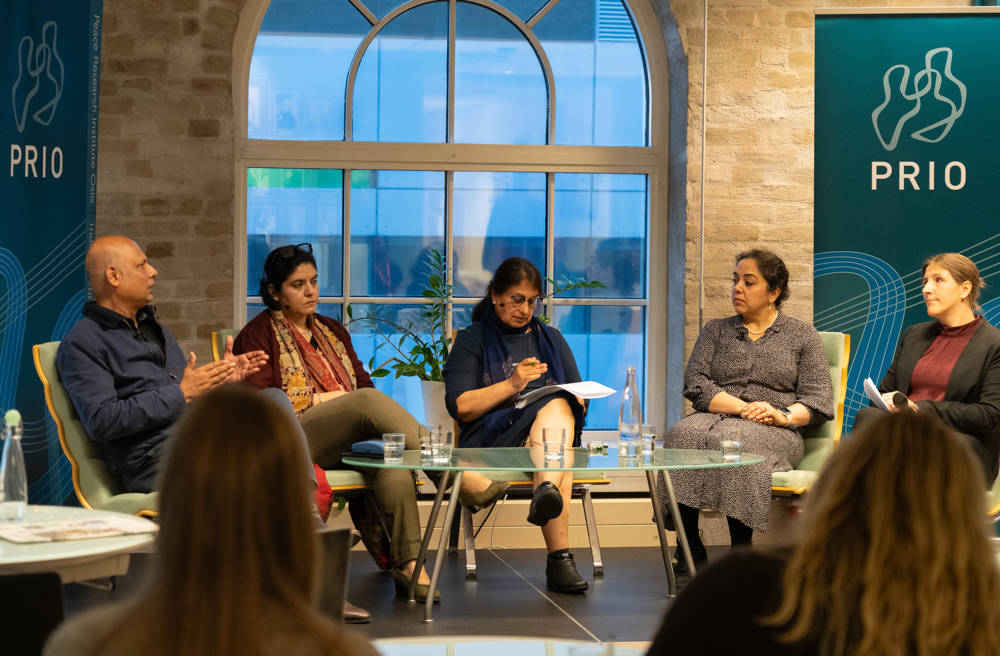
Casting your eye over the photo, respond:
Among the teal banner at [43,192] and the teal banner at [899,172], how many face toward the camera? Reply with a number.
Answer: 2

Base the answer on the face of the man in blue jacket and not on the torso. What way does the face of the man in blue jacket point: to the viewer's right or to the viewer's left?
to the viewer's right

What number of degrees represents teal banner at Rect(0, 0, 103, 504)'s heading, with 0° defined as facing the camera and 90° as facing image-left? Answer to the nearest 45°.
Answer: approximately 0°

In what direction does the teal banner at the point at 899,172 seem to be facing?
toward the camera

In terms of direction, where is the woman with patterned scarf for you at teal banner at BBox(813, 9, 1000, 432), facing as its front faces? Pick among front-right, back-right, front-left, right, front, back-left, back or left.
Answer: front-right

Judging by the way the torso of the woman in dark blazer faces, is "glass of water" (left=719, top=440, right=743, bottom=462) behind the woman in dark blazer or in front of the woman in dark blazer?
in front

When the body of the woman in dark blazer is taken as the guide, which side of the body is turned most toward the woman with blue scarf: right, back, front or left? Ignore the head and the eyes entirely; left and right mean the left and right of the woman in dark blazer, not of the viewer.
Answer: front

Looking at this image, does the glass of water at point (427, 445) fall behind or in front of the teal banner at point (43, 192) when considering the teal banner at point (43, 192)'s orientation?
in front

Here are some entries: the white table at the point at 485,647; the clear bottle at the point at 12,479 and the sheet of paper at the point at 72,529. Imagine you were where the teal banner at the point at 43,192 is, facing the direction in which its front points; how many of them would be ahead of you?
3

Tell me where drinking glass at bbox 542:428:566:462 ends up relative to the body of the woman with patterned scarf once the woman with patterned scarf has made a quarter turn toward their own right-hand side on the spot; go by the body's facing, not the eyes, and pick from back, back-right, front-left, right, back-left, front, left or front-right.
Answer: left

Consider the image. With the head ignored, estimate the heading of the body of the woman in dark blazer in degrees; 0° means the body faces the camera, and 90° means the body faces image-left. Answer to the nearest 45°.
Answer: approximately 45°

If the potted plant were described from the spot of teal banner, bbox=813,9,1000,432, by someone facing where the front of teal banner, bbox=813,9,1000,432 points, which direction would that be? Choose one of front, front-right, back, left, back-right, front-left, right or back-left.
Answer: right
